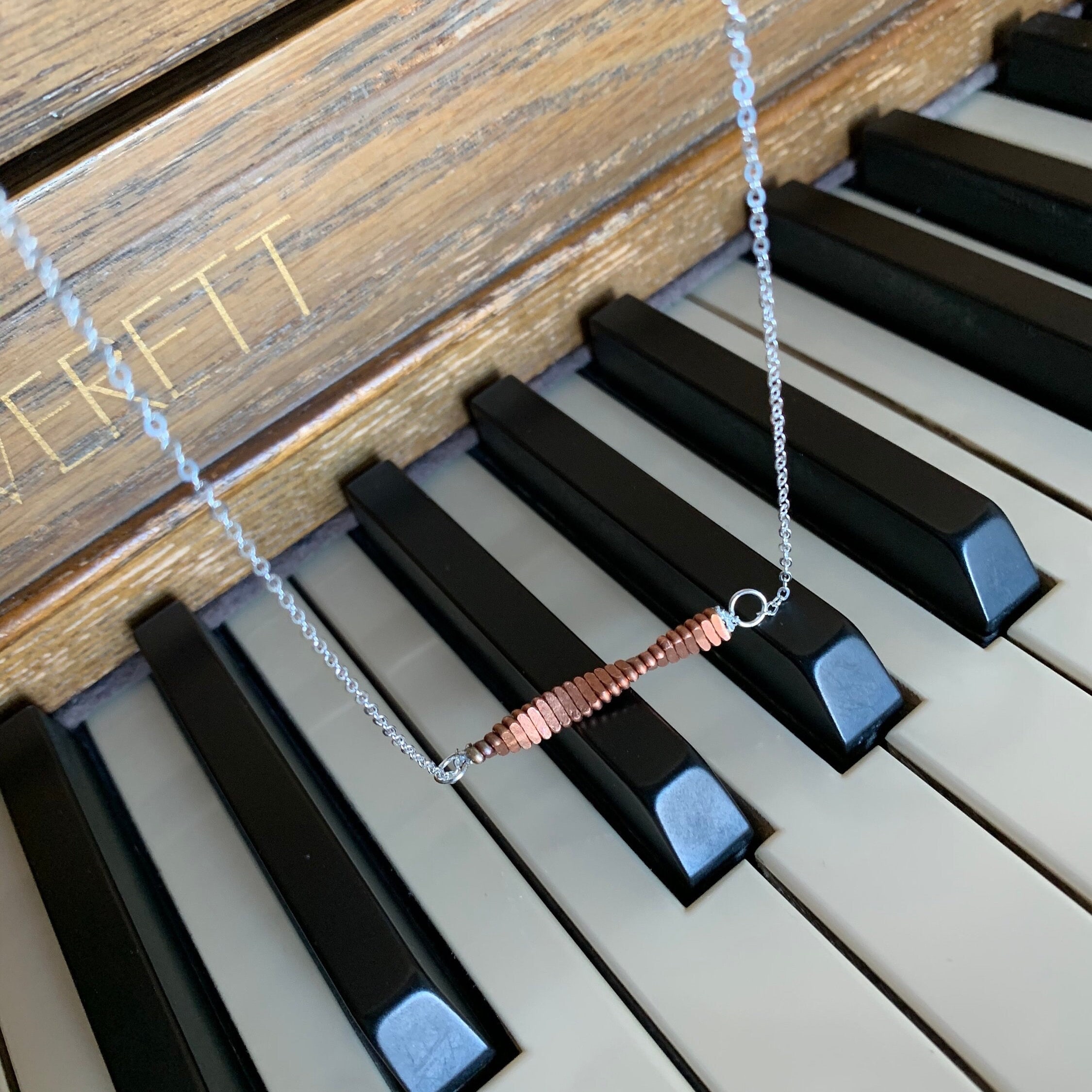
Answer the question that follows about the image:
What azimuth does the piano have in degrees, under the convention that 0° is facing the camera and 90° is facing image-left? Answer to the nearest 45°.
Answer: approximately 315°
